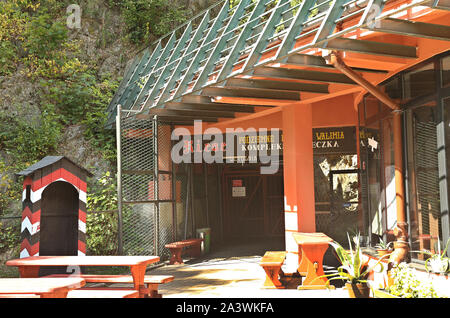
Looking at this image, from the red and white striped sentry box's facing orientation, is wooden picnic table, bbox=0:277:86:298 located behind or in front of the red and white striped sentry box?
in front

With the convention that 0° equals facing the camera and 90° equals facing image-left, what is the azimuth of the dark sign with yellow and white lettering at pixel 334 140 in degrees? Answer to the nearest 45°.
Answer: approximately 0°

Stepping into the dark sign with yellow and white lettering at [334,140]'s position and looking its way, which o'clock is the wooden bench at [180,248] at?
The wooden bench is roughly at 2 o'clock from the dark sign with yellow and white lettering.

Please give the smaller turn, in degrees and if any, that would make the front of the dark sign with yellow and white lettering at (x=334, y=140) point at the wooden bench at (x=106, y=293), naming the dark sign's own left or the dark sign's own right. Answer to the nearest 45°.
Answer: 0° — it already faces it

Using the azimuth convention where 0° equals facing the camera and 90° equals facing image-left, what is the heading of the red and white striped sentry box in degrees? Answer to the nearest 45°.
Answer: approximately 0°

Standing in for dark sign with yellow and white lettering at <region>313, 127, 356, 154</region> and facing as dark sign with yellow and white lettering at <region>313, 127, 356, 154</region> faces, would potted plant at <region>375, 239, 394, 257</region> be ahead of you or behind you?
ahead

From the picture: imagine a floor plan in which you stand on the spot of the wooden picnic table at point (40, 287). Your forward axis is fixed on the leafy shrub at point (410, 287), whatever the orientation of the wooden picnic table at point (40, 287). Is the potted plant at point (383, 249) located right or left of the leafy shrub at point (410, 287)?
left

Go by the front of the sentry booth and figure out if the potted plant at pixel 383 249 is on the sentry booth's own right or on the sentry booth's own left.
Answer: on the sentry booth's own left

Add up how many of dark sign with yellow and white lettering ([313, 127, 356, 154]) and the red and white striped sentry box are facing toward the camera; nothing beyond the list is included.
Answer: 2

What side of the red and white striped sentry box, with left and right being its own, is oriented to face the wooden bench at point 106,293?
front
